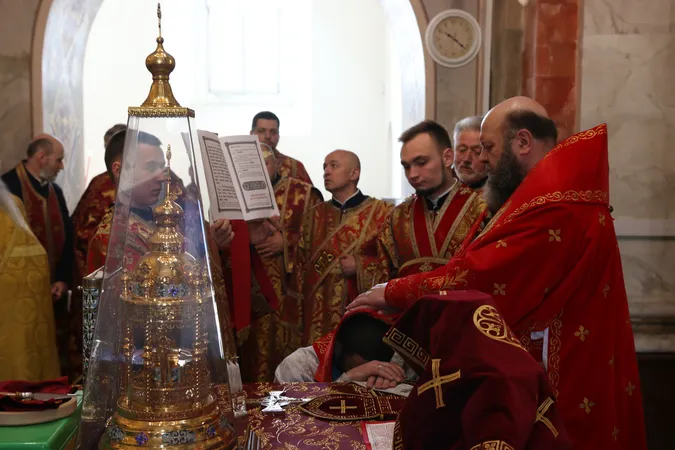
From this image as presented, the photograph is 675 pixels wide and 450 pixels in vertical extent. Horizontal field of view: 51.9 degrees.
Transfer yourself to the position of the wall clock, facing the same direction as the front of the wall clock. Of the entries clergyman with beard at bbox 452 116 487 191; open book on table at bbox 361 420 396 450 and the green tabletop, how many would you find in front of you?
3

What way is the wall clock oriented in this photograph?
toward the camera

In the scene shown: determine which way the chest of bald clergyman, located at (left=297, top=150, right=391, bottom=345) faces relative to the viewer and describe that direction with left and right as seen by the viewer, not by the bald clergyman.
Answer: facing the viewer and to the left of the viewer

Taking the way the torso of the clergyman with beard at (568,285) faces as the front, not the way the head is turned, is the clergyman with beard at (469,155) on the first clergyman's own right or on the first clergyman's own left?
on the first clergyman's own right

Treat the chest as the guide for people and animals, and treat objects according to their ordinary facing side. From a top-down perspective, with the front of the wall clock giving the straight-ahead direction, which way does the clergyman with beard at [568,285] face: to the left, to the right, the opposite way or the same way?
to the right

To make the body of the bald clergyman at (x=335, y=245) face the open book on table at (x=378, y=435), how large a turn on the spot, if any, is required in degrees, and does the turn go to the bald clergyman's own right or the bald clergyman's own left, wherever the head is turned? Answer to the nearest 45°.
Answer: approximately 45° to the bald clergyman's own left

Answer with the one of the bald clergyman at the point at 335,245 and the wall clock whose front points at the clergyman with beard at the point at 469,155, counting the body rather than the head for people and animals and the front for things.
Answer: the wall clock

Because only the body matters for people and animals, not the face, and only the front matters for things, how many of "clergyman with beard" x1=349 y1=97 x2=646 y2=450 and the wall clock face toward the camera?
1

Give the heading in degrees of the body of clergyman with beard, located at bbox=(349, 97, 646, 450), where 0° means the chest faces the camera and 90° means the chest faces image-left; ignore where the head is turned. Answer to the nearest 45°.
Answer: approximately 90°

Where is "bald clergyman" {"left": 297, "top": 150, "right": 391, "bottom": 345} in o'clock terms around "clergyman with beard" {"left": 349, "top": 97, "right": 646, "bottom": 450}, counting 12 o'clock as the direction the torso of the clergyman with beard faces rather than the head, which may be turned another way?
The bald clergyman is roughly at 2 o'clock from the clergyman with beard.

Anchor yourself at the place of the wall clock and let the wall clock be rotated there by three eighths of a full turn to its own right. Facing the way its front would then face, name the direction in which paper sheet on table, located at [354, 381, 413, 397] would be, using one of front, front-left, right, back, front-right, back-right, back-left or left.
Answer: back-left

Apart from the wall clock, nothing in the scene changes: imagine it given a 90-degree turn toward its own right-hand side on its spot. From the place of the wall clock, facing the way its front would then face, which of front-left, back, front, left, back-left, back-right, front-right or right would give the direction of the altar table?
left

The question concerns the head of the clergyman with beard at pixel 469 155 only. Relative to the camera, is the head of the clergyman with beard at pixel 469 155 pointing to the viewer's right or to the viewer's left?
to the viewer's left

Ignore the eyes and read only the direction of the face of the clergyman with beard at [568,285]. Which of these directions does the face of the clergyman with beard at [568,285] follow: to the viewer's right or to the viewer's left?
to the viewer's left

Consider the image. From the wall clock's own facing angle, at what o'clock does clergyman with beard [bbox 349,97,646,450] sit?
The clergyman with beard is roughly at 12 o'clock from the wall clock.
